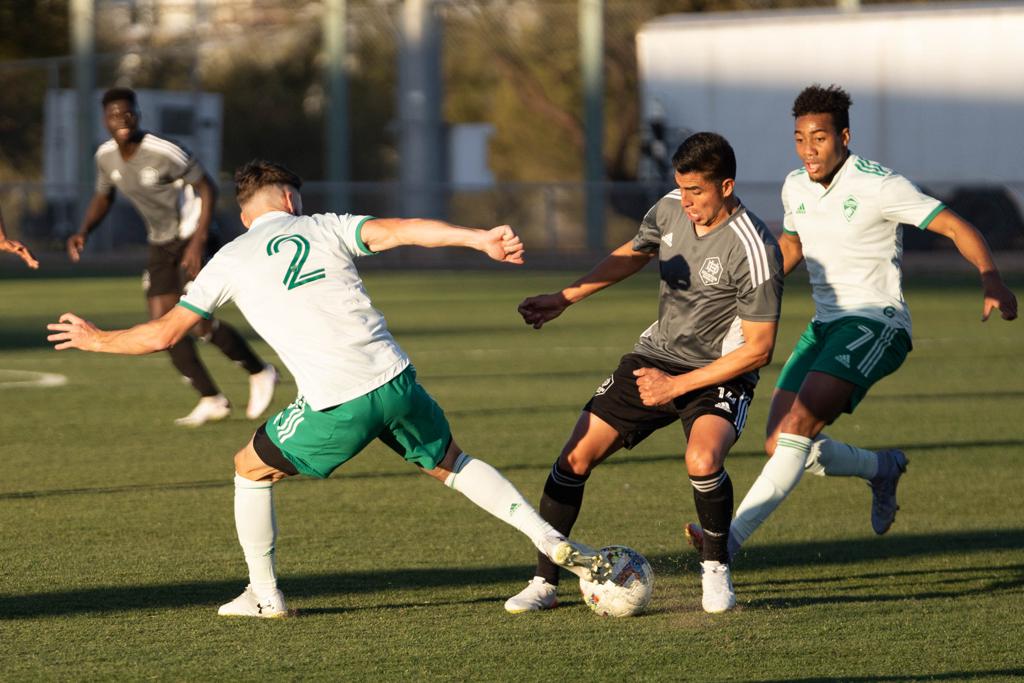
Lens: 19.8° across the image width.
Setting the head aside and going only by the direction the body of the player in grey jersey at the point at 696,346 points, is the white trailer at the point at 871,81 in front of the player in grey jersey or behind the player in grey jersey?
behind

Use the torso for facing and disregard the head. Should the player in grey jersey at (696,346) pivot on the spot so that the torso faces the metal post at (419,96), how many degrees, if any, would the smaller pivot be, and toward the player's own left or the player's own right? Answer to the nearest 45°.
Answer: approximately 135° to the player's own right

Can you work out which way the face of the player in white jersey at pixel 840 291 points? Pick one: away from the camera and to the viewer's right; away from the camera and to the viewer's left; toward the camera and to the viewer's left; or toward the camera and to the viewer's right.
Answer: toward the camera and to the viewer's left
